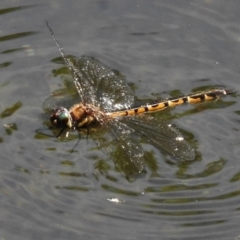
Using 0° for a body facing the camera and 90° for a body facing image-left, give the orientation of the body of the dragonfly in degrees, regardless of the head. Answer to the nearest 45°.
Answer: approximately 90°
